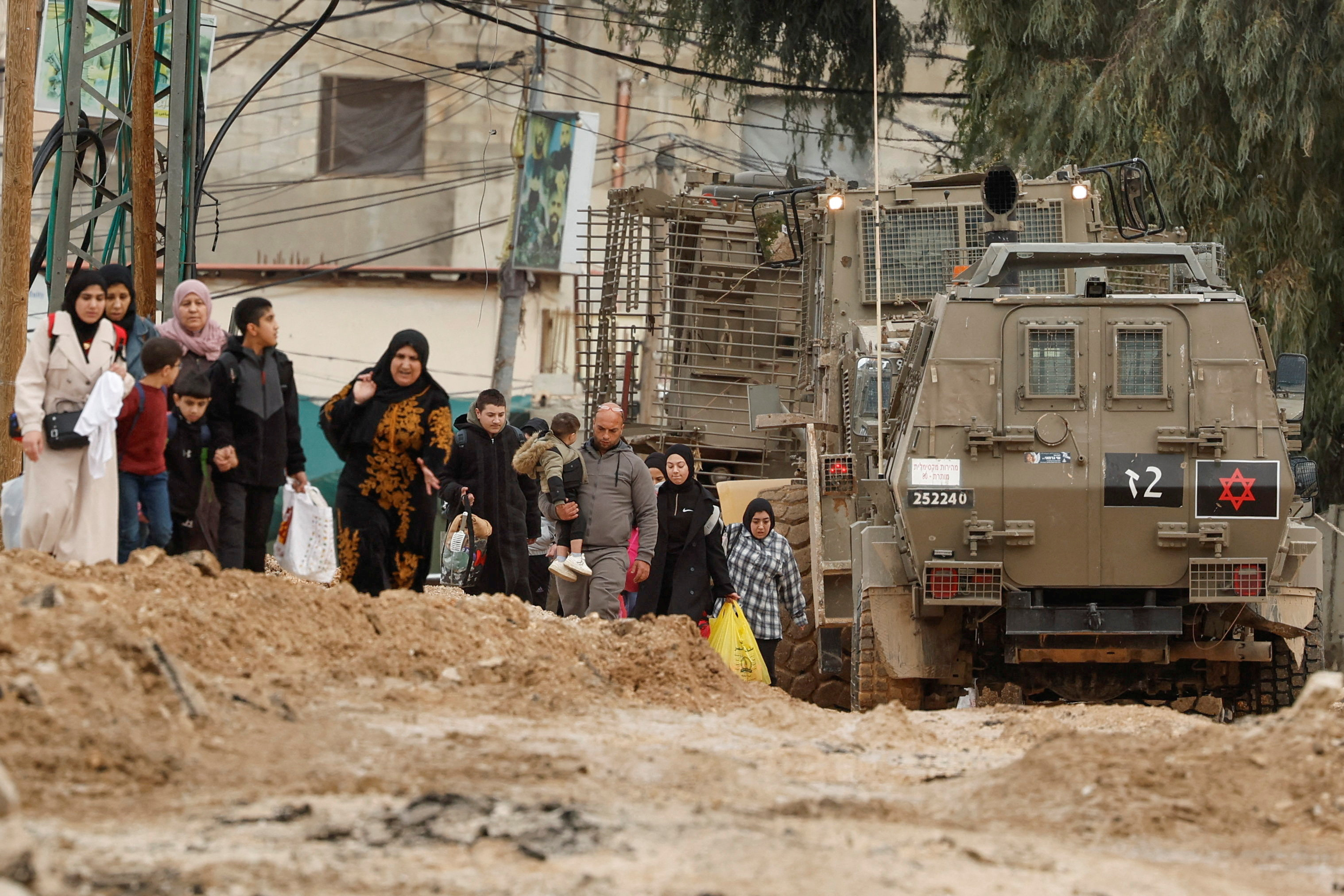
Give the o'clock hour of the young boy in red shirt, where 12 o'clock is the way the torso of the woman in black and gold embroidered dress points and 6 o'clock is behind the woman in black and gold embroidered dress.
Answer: The young boy in red shirt is roughly at 2 o'clock from the woman in black and gold embroidered dress.

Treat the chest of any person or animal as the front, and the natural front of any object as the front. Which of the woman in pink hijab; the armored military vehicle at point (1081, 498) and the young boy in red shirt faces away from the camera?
the armored military vehicle

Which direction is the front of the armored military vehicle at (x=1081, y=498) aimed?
away from the camera

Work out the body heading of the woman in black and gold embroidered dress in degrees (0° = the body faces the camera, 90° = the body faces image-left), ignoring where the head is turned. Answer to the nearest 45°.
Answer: approximately 0°

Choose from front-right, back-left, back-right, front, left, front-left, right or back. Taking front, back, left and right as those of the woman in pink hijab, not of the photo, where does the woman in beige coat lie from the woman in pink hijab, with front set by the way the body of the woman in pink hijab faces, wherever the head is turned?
front-right

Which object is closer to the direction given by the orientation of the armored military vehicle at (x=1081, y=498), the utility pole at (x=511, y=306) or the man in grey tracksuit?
the utility pole

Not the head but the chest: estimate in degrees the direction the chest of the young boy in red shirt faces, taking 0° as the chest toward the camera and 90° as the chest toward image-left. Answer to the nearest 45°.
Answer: approximately 315°

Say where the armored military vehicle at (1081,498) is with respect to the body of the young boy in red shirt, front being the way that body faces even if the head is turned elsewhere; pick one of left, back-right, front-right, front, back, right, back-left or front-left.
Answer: front-left

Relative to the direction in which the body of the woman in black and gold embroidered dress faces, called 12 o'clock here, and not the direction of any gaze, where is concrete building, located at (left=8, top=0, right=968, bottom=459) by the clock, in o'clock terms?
The concrete building is roughly at 6 o'clock from the woman in black and gold embroidered dress.
